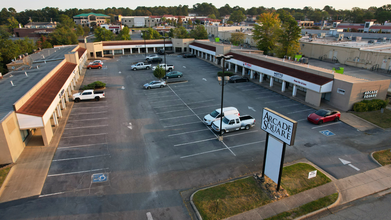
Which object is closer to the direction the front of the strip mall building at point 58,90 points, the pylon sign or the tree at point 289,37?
the pylon sign

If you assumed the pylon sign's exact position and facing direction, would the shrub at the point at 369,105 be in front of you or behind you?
behind

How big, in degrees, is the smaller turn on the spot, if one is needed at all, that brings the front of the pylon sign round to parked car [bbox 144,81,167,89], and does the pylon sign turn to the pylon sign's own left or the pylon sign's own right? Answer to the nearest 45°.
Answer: approximately 90° to the pylon sign's own right

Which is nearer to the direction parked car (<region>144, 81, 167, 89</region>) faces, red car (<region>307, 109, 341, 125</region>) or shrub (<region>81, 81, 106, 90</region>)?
the shrub

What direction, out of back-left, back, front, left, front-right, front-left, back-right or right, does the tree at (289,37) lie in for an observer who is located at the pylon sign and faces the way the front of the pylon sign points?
back-right

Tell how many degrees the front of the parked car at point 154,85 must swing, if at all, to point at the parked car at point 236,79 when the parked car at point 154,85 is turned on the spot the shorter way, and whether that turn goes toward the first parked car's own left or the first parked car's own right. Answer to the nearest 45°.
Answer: approximately 135° to the first parked car's own left

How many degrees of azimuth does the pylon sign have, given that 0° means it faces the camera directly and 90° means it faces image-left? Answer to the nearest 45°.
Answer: approximately 45°
